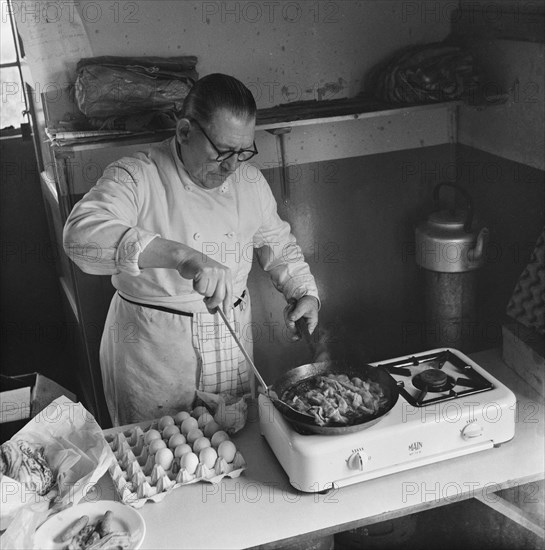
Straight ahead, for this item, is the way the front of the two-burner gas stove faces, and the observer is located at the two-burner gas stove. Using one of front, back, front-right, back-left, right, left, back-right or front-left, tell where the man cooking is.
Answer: back

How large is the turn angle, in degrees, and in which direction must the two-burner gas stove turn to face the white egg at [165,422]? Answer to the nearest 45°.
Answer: approximately 135° to its right

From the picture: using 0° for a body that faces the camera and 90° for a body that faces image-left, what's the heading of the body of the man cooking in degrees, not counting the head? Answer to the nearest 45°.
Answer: approximately 315°

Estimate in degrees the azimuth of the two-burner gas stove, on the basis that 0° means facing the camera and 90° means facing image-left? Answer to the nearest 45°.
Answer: approximately 315°

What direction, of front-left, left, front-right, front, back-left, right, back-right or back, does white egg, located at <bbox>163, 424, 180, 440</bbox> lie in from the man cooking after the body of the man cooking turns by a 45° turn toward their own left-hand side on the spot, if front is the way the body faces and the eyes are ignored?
right

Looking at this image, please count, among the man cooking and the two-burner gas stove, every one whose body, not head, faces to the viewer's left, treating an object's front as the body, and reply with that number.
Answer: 0

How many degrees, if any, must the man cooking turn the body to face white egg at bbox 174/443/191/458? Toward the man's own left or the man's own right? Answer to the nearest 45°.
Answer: approximately 45° to the man's own right
